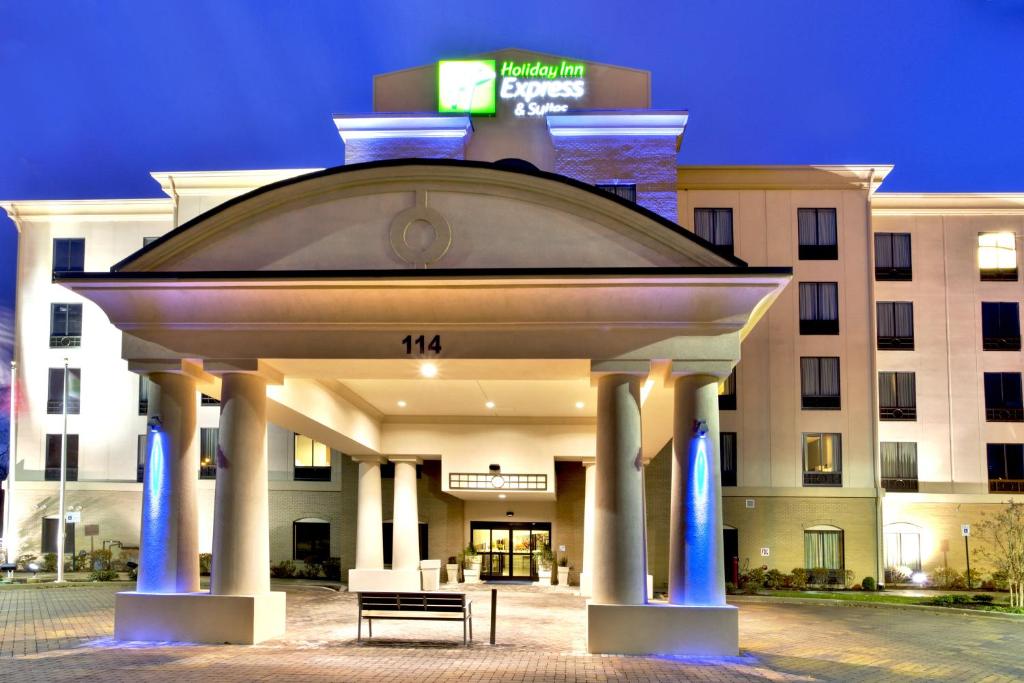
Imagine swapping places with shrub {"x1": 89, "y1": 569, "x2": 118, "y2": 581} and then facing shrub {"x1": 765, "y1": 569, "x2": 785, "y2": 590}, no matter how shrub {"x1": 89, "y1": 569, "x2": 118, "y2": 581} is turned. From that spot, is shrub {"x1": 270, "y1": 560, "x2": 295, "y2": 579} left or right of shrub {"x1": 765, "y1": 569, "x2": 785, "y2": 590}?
left

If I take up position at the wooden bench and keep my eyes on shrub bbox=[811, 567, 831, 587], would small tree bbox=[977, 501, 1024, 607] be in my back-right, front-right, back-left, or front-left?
front-right

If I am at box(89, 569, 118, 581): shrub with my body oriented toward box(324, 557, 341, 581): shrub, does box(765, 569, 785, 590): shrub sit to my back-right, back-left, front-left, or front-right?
front-right

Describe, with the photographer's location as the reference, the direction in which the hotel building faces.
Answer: facing the viewer

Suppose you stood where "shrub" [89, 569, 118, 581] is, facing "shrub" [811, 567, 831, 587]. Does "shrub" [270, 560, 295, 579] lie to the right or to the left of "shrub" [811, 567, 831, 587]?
left
